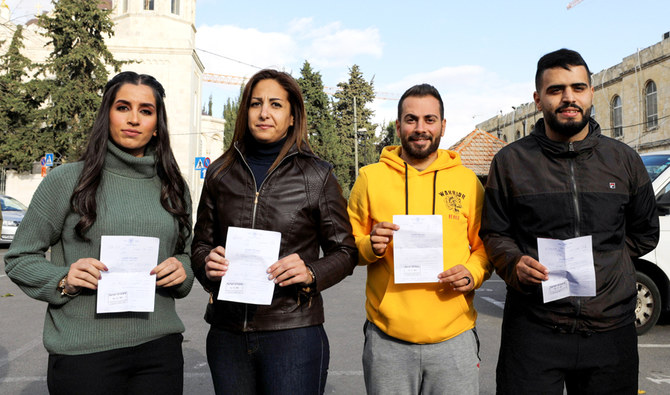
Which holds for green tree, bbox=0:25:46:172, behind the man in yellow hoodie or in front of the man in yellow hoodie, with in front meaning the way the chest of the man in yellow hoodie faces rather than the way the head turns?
behind

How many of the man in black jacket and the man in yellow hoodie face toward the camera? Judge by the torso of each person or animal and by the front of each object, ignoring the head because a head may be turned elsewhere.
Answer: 2

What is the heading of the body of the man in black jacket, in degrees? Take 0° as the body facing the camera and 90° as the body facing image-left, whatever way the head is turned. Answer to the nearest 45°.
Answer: approximately 0°

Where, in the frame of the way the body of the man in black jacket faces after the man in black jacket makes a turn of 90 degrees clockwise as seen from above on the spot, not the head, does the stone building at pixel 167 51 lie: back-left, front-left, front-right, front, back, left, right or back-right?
front-right

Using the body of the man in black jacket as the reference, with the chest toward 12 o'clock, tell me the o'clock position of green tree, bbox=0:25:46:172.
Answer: The green tree is roughly at 4 o'clock from the man in black jacket.

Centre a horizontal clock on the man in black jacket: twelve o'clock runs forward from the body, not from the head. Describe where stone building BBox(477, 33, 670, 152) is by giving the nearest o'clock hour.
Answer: The stone building is roughly at 6 o'clock from the man in black jacket.

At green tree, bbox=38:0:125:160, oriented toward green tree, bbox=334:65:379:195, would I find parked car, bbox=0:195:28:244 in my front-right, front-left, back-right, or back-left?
back-right

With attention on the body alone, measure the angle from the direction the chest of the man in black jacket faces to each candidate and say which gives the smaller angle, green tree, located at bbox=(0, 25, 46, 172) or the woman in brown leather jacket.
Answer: the woman in brown leather jacket

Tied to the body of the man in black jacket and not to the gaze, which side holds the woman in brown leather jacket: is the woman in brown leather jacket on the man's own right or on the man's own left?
on the man's own right

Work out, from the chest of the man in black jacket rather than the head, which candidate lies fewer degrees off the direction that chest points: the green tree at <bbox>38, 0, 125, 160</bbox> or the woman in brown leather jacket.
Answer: the woman in brown leather jacket

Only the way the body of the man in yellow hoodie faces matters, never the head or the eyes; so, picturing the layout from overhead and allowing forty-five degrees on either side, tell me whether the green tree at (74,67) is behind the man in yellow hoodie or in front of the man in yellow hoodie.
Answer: behind

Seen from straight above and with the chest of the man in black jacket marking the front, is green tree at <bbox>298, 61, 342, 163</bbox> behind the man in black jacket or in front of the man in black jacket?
behind
